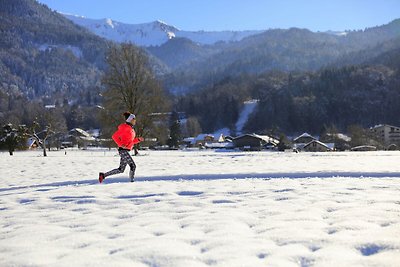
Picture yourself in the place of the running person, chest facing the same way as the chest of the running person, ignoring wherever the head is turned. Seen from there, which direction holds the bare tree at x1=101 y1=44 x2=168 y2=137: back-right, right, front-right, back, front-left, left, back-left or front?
left

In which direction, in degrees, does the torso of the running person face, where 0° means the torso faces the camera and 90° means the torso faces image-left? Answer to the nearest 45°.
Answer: approximately 270°
